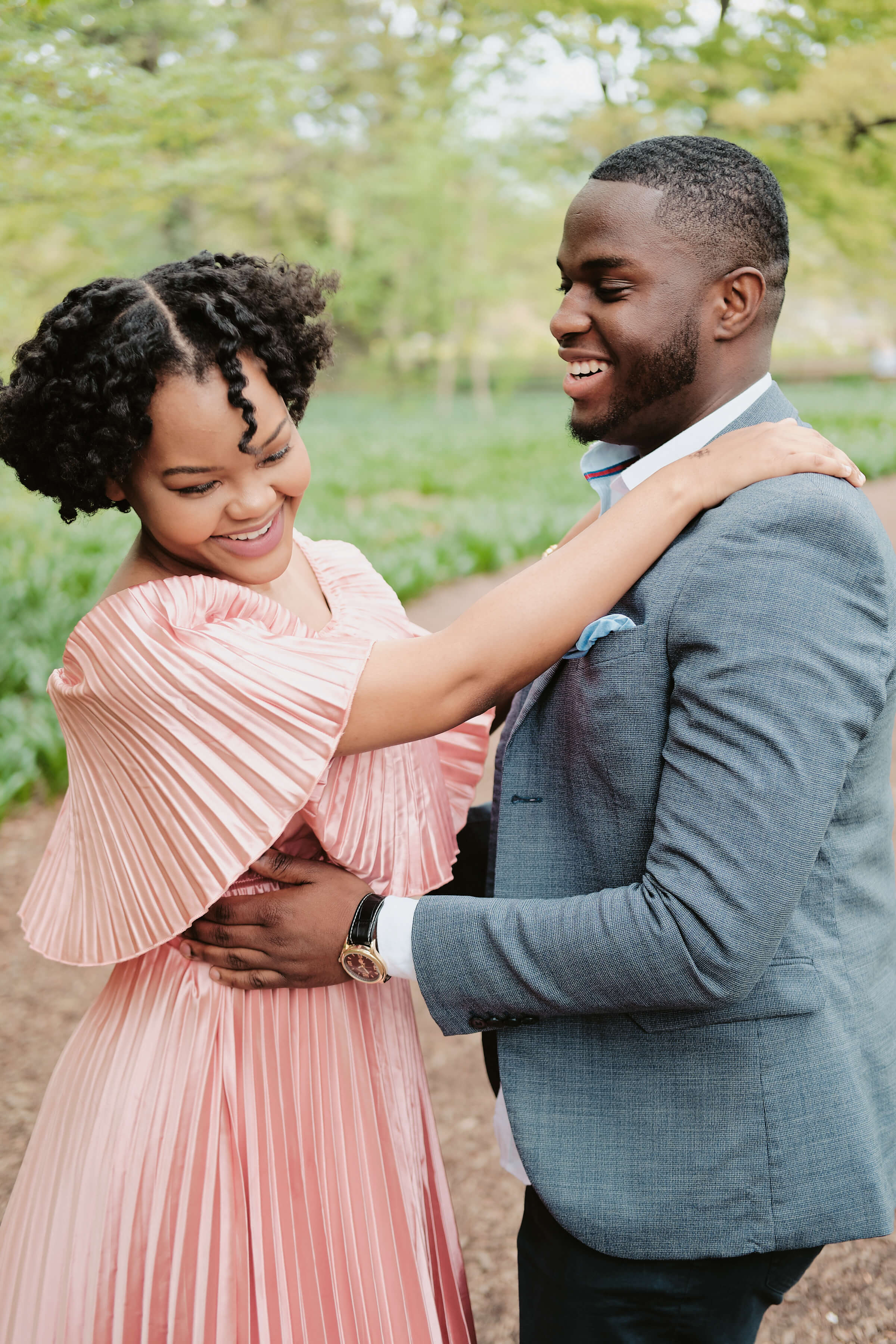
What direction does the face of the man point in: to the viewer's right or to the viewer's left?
to the viewer's left

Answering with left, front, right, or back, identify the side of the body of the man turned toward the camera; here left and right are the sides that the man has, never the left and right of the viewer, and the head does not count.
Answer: left
